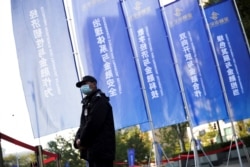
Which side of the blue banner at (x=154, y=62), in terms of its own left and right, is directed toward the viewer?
front

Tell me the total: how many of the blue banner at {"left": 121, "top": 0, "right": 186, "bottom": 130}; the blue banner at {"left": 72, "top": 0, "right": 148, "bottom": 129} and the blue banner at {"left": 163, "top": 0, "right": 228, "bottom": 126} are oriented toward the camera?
3

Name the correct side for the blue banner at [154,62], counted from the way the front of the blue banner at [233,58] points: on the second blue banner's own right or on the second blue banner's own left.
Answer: on the second blue banner's own right

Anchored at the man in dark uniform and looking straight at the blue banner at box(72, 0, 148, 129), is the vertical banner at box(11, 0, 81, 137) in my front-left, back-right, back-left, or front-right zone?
front-left

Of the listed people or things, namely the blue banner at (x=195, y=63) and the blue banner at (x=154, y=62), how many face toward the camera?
2

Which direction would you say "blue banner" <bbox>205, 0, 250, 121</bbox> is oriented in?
toward the camera

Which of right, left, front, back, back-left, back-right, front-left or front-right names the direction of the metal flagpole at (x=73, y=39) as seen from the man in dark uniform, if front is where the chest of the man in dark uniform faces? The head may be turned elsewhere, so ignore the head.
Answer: back-right

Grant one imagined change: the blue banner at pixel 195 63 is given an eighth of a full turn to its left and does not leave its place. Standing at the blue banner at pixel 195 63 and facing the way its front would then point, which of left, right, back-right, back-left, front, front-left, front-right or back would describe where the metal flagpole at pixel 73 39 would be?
right

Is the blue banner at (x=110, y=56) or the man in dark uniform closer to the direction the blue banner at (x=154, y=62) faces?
the man in dark uniform

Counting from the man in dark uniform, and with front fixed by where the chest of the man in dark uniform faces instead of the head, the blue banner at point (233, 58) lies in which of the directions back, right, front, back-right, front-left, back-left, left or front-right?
back

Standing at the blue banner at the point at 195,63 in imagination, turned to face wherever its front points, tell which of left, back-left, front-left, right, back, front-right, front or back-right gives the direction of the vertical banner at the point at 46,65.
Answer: front-right

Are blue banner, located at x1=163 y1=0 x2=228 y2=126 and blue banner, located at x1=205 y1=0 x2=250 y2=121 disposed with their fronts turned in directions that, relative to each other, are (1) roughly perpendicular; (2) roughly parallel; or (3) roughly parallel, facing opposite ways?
roughly parallel

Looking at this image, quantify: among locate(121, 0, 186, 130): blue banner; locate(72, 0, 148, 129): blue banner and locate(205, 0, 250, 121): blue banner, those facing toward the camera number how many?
3
